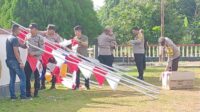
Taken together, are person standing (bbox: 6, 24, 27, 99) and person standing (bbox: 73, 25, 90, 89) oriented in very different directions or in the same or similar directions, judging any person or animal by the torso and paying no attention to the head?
very different directions

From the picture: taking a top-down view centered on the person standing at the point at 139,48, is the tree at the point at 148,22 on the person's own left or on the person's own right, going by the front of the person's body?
on the person's own right

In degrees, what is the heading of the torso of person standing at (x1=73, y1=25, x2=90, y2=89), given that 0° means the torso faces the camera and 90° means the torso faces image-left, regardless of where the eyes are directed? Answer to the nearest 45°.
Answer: approximately 45°

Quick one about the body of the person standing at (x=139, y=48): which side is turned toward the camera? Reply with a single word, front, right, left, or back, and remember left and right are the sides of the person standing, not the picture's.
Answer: left

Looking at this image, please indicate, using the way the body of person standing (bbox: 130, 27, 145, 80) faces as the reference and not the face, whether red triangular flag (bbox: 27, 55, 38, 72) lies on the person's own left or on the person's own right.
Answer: on the person's own left

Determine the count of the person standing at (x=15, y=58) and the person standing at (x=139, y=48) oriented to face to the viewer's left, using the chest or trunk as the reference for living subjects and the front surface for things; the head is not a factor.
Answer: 1

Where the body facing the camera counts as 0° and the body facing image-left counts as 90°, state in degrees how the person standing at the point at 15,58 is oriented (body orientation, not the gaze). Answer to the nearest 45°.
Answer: approximately 225°

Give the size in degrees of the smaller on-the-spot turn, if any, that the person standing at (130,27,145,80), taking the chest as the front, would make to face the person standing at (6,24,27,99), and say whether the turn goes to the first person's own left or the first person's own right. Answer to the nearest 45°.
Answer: approximately 45° to the first person's own left
